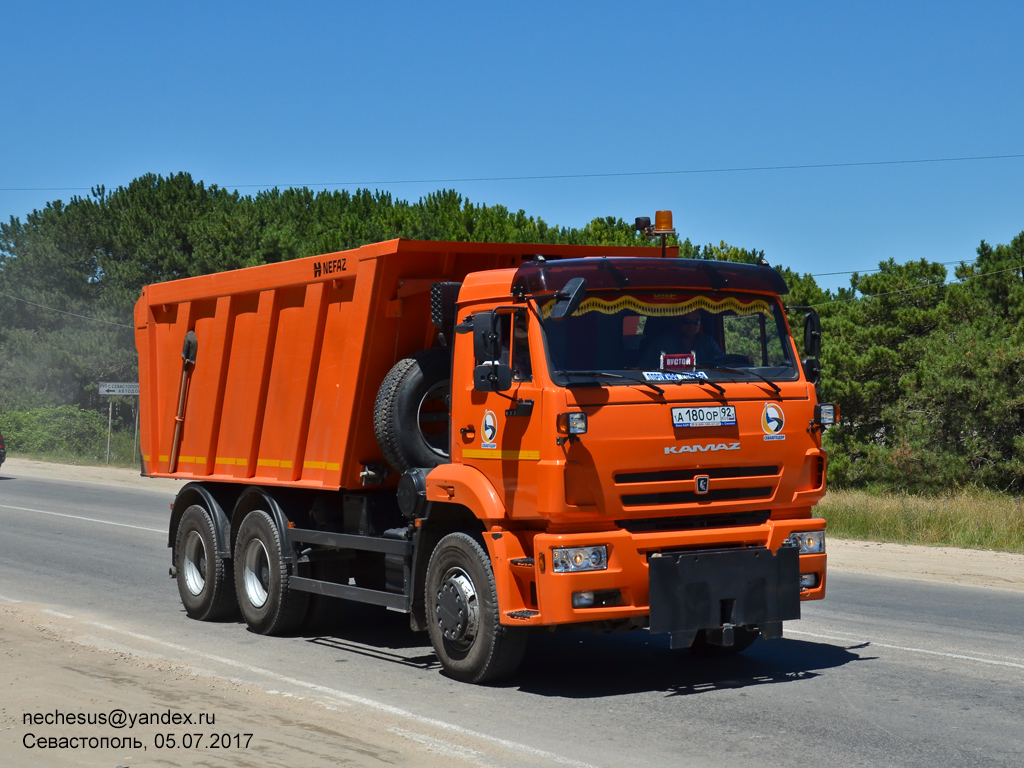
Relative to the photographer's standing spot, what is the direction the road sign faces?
facing the viewer

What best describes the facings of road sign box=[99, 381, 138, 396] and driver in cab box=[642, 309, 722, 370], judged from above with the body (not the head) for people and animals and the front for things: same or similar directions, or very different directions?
same or similar directions

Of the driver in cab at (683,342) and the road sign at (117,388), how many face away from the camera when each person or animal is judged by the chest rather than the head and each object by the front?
0

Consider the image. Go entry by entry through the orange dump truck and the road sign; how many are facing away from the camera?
0

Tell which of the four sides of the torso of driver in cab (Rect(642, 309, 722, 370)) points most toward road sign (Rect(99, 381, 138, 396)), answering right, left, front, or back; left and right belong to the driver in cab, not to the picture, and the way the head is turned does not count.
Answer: back

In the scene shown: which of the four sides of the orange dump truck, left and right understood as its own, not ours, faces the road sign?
back

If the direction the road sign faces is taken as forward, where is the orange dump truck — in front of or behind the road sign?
in front

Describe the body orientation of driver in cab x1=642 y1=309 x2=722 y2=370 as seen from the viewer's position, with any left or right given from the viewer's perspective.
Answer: facing the viewer and to the right of the viewer

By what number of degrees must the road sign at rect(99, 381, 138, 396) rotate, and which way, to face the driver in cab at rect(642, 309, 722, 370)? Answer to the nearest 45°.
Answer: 0° — it already faces them
